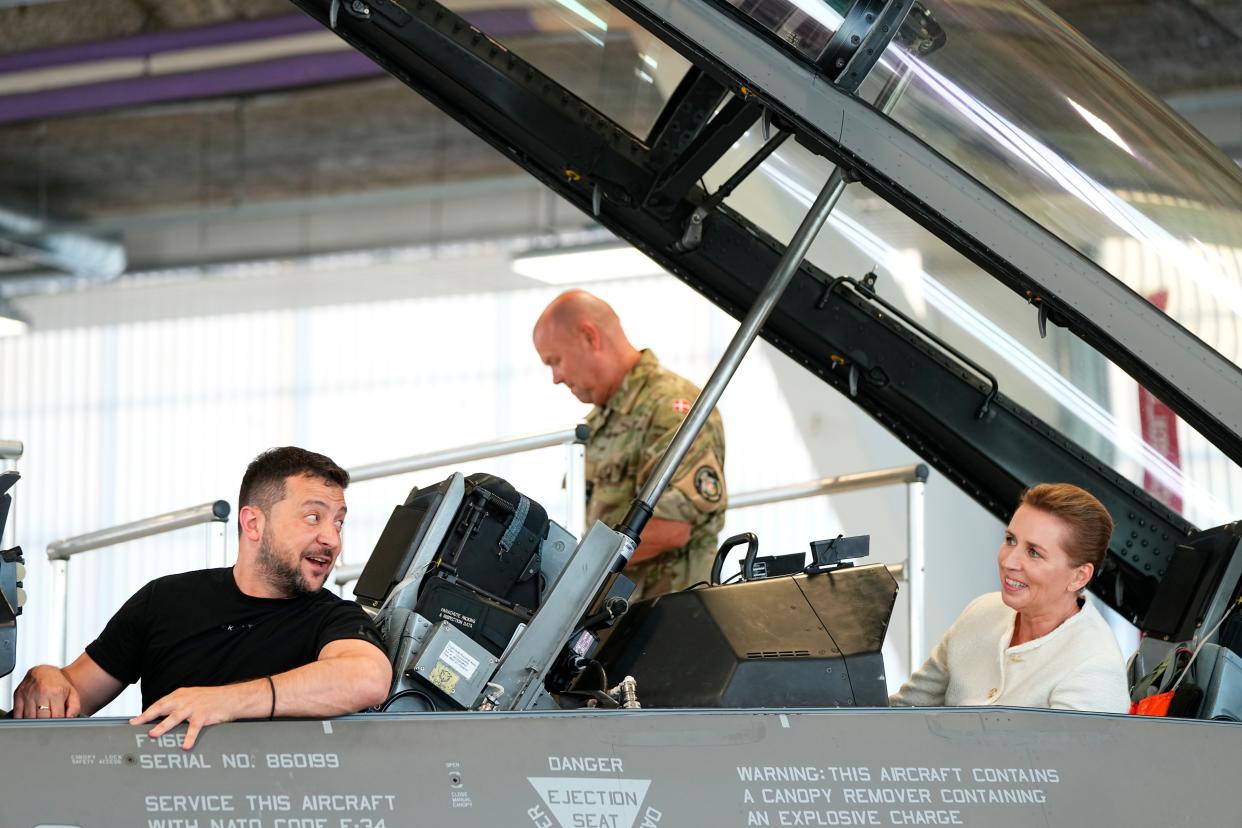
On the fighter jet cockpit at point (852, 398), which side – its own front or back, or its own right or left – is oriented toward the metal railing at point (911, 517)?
right

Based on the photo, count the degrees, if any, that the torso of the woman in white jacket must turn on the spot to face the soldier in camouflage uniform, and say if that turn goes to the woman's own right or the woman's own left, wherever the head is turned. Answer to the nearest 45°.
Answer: approximately 90° to the woman's own right

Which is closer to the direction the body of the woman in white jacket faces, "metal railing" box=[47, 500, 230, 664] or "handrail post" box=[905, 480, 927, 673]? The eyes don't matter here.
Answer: the metal railing

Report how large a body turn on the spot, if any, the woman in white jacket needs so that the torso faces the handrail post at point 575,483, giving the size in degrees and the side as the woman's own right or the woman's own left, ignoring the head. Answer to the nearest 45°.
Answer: approximately 90° to the woman's own right

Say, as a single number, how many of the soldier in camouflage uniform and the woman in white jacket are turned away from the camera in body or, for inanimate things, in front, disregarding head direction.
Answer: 0

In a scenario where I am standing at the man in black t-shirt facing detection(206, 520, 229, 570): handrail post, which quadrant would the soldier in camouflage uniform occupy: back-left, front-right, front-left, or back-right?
front-right

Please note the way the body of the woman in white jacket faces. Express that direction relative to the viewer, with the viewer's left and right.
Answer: facing the viewer and to the left of the viewer

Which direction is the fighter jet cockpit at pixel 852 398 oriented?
to the viewer's left

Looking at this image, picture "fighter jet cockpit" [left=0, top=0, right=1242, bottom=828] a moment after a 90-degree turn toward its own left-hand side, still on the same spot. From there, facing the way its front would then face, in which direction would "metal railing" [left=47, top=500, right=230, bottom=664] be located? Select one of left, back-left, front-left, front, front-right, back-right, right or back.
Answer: back-right

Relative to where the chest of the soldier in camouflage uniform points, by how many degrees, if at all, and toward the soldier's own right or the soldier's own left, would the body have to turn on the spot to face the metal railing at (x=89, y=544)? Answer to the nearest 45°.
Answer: approximately 45° to the soldier's own right

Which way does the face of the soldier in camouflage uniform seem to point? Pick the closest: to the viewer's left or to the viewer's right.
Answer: to the viewer's left
